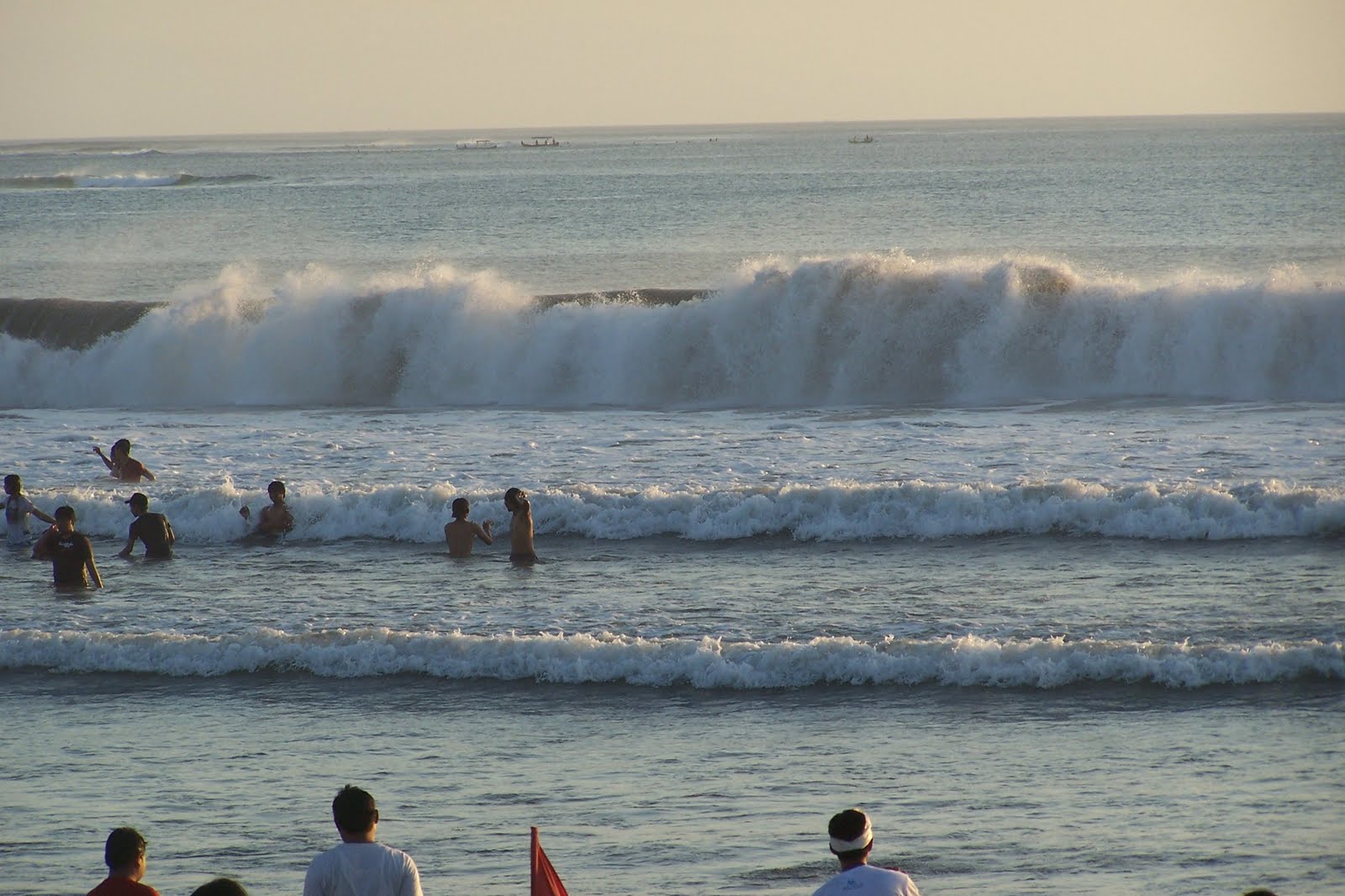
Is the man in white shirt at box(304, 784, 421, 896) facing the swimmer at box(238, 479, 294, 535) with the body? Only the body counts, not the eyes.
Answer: yes

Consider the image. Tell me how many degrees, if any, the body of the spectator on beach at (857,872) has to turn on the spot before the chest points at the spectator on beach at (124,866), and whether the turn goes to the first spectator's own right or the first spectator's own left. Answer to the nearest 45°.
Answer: approximately 90° to the first spectator's own left

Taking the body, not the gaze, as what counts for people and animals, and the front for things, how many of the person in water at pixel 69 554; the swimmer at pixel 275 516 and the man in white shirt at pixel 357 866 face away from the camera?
1

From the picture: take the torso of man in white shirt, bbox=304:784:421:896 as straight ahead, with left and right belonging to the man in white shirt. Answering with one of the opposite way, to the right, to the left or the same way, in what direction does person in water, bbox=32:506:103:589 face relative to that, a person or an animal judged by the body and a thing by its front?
the opposite way

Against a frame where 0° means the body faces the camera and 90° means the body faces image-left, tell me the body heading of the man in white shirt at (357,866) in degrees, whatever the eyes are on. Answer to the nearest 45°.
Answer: approximately 180°

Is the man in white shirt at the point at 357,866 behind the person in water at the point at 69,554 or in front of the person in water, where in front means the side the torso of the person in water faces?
in front

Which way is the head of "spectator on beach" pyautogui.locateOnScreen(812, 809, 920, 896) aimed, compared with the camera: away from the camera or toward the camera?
away from the camera

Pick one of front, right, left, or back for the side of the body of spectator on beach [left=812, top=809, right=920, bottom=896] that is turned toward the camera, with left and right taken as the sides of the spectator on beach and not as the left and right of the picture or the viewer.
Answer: back

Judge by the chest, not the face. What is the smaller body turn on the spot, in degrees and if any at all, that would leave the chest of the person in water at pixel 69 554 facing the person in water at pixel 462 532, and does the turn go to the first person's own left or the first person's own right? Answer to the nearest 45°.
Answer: approximately 90° to the first person's own left

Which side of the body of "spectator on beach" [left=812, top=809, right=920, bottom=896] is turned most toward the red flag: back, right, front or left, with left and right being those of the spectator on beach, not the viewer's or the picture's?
left
